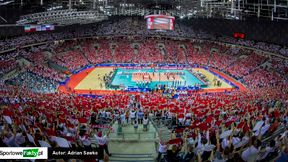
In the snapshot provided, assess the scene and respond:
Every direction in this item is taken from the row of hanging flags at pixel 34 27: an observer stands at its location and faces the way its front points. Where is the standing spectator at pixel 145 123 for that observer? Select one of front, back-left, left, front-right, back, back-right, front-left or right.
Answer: front-right

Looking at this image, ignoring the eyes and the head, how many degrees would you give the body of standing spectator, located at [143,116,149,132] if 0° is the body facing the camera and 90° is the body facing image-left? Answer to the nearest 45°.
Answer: approximately 180°

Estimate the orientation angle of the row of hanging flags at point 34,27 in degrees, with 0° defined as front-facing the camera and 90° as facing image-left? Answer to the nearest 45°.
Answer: approximately 315°

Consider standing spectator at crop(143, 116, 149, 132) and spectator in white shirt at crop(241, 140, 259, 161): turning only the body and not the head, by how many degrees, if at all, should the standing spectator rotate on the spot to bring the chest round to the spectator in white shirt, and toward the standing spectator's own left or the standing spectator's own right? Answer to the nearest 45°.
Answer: approximately 180°

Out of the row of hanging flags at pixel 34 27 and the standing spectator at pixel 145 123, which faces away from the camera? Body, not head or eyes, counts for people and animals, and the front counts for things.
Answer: the standing spectator

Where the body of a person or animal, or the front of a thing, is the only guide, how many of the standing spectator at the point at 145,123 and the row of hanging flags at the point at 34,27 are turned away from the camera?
1
